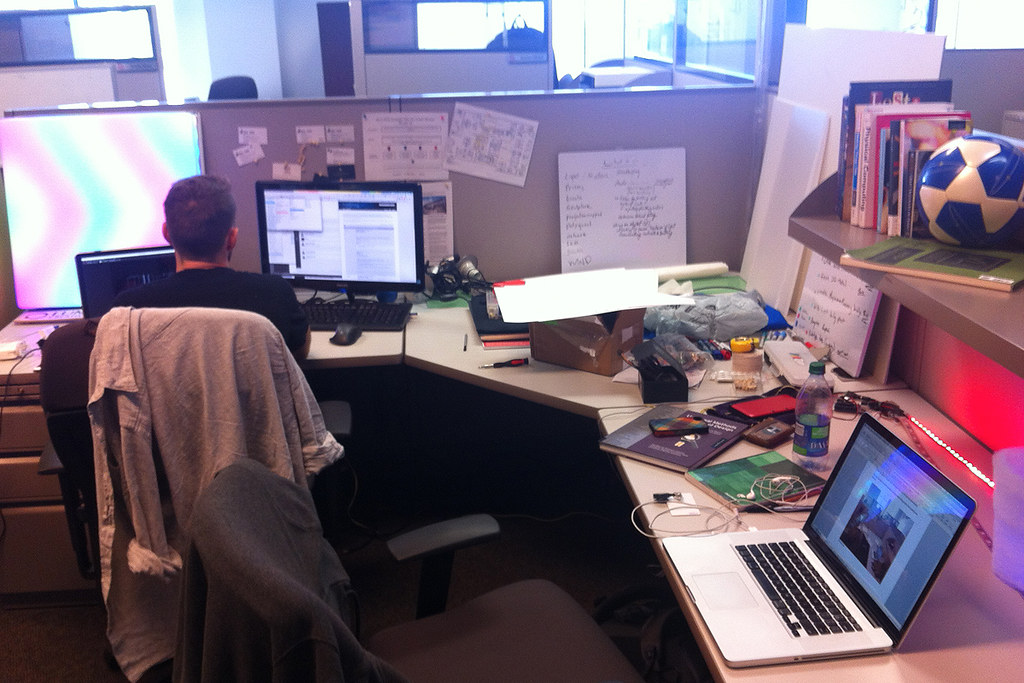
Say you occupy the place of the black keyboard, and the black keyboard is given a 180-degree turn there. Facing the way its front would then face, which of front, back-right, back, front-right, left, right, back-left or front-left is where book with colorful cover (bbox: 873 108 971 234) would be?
back-right

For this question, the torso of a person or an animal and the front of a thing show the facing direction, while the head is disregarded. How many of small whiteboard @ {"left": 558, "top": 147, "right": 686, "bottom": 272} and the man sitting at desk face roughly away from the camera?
1

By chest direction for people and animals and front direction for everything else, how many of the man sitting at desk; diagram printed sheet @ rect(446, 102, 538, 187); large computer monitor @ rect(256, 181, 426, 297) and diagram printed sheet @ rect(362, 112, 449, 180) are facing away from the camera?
1

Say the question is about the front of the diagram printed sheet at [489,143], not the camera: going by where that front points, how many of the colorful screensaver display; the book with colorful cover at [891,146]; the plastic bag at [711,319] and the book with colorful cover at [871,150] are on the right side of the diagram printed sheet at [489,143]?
1

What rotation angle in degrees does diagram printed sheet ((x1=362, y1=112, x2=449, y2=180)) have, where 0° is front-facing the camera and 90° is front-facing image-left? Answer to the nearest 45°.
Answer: approximately 0°

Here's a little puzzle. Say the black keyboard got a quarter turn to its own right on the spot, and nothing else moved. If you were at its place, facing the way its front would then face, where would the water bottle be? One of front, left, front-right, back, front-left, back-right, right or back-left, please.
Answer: back-left

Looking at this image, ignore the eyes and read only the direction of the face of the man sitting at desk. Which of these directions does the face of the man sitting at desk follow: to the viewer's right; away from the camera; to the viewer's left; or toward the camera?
away from the camera

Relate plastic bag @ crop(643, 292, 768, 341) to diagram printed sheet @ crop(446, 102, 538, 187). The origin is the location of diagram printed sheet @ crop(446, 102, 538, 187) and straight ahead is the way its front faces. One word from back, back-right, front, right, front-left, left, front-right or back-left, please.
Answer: front-left

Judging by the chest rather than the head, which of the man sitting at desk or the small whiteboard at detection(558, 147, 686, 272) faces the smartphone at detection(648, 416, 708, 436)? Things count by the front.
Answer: the small whiteboard

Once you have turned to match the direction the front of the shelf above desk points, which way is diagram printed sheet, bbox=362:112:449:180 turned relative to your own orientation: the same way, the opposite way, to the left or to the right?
to the left

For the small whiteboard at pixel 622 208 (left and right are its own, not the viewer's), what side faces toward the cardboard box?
front

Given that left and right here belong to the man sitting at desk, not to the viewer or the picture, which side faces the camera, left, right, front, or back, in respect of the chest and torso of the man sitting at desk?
back

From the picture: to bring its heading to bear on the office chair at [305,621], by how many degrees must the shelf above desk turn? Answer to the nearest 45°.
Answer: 0° — it already faces it

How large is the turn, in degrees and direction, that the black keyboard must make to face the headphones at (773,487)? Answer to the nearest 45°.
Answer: approximately 45° to its left
